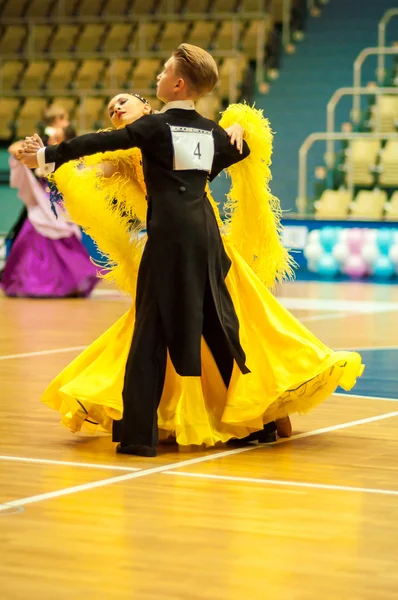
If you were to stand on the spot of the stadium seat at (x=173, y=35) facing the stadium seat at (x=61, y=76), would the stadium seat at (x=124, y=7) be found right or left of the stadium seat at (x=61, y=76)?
right

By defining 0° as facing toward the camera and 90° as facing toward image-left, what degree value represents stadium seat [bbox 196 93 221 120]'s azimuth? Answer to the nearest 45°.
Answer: approximately 45°

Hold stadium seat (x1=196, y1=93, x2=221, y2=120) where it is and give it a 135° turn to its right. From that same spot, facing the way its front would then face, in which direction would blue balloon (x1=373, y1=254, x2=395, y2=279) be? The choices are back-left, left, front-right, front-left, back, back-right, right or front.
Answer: back-right

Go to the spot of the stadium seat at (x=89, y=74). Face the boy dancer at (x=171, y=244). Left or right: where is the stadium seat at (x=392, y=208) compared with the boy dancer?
left

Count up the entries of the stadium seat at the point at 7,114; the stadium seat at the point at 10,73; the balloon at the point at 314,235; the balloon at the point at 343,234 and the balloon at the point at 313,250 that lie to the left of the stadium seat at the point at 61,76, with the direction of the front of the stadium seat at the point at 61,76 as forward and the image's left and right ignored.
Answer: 3

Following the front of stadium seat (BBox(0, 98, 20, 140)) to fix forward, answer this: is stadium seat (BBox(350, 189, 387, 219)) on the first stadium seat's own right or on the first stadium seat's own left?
on the first stadium seat's own left

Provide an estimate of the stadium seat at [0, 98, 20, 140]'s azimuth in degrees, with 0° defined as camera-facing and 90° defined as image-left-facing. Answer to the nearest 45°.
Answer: approximately 45°

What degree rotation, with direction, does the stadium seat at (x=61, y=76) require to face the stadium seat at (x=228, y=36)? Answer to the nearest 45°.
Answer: approximately 90° to its left

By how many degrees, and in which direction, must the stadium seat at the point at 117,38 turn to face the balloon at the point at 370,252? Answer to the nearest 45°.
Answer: approximately 90° to its left

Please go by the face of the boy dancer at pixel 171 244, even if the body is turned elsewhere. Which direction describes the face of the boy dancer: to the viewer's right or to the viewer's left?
to the viewer's left
